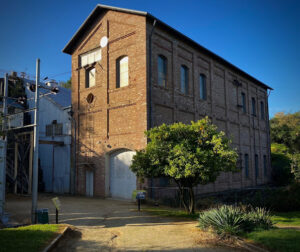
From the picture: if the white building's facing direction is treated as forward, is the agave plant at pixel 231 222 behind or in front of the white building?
in front

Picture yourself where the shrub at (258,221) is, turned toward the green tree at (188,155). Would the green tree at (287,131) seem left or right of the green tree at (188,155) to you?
right

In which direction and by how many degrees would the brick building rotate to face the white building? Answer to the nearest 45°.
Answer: approximately 90° to its right

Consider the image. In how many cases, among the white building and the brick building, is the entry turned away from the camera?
0

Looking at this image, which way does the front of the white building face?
toward the camera

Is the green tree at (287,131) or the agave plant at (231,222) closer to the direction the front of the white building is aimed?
the agave plant

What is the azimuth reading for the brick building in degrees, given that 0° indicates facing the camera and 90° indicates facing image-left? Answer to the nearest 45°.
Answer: approximately 45°

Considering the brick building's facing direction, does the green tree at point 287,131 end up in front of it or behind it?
behind
